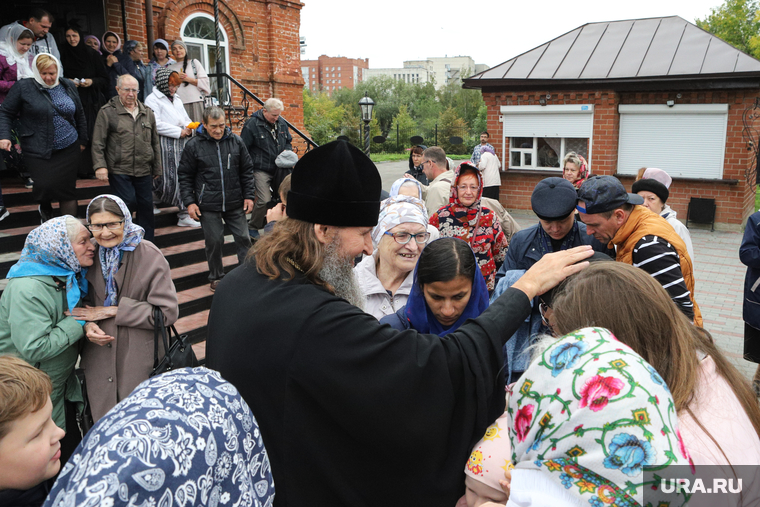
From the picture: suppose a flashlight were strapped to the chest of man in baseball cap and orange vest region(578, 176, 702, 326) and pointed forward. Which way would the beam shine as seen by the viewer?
to the viewer's left

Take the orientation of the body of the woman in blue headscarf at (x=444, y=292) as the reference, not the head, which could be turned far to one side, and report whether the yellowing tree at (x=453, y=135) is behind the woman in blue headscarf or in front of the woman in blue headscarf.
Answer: behind

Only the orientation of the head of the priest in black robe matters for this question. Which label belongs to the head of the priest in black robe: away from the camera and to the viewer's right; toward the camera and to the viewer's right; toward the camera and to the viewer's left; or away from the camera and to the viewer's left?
away from the camera and to the viewer's right

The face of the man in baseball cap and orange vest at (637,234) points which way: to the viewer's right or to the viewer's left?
to the viewer's left

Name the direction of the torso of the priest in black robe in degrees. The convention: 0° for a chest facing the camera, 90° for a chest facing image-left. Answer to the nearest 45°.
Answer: approximately 225°

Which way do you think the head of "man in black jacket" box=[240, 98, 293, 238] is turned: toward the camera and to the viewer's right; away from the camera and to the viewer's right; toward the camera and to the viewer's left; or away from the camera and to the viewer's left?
toward the camera and to the viewer's right

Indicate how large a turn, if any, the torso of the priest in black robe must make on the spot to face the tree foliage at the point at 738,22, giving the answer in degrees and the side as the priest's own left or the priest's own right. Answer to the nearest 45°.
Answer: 0° — they already face it

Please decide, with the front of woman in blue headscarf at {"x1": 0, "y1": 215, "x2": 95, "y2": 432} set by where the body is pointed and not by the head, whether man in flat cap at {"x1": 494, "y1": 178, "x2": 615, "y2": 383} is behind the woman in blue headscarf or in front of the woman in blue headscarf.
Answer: in front

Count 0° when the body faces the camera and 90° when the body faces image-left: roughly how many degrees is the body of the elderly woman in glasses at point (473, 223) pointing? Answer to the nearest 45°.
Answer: approximately 0°

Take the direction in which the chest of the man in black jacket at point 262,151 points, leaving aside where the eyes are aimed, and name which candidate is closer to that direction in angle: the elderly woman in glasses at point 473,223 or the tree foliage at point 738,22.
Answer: the elderly woman in glasses

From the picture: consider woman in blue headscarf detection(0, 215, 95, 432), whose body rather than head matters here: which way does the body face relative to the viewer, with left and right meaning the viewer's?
facing to the right of the viewer

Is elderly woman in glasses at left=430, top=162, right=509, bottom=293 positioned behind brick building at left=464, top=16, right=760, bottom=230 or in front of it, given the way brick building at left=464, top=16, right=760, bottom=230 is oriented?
in front

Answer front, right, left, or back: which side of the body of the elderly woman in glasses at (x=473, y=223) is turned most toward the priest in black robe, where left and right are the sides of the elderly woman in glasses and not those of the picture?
front

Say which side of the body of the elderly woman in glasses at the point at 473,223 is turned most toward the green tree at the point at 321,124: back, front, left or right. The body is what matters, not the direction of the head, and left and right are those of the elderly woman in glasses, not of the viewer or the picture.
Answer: back
